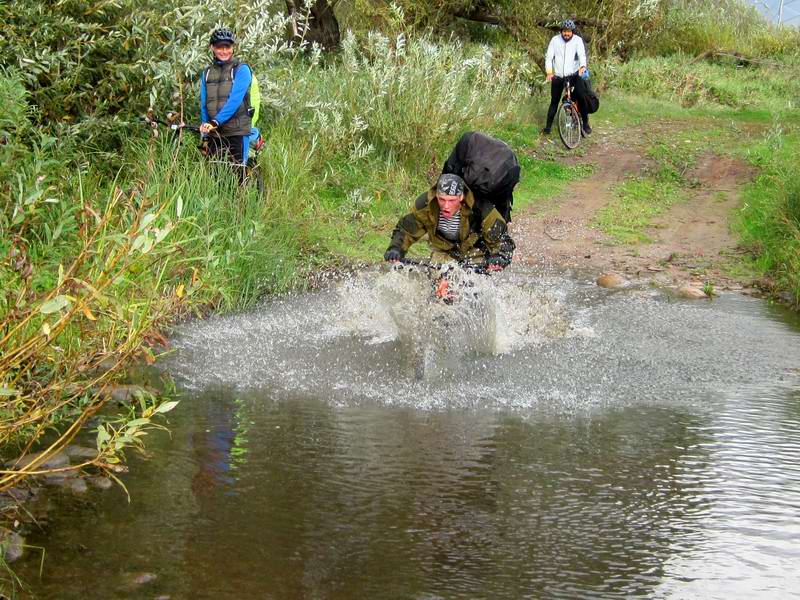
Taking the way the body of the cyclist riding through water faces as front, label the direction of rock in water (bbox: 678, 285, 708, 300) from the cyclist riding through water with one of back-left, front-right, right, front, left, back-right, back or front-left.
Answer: back-left

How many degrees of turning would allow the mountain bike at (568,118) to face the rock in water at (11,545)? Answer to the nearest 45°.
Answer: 0° — it already faces it

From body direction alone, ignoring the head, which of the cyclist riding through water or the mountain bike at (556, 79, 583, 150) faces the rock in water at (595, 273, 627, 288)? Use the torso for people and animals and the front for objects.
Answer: the mountain bike

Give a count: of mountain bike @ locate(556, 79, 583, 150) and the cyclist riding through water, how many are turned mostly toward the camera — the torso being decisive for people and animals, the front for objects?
2

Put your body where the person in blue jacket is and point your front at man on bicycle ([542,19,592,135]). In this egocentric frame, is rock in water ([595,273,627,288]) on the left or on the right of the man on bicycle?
right

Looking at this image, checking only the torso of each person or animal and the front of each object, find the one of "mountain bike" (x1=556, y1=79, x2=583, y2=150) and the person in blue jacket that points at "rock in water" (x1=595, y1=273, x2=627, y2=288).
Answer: the mountain bike

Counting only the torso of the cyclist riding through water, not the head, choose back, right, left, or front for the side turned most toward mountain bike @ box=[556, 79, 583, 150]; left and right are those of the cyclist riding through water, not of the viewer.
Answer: back

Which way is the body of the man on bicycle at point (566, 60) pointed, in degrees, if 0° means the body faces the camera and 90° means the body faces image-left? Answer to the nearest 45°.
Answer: approximately 0°

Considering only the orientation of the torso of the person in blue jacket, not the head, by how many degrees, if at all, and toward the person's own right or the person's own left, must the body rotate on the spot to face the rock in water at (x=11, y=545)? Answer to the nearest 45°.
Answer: approximately 45° to the person's own left

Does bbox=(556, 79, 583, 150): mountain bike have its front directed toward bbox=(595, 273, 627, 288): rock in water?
yes

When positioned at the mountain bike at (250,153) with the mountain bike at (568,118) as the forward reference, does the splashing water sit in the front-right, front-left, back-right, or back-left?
back-right
